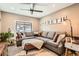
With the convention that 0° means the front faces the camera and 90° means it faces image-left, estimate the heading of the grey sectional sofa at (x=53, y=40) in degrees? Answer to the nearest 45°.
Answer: approximately 45°
